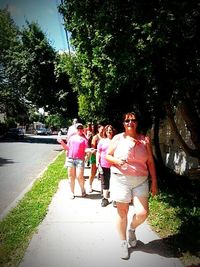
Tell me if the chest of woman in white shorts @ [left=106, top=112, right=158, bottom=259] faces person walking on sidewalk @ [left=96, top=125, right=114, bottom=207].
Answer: no

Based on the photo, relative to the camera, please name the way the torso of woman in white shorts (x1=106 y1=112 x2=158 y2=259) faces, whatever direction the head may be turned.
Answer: toward the camera
